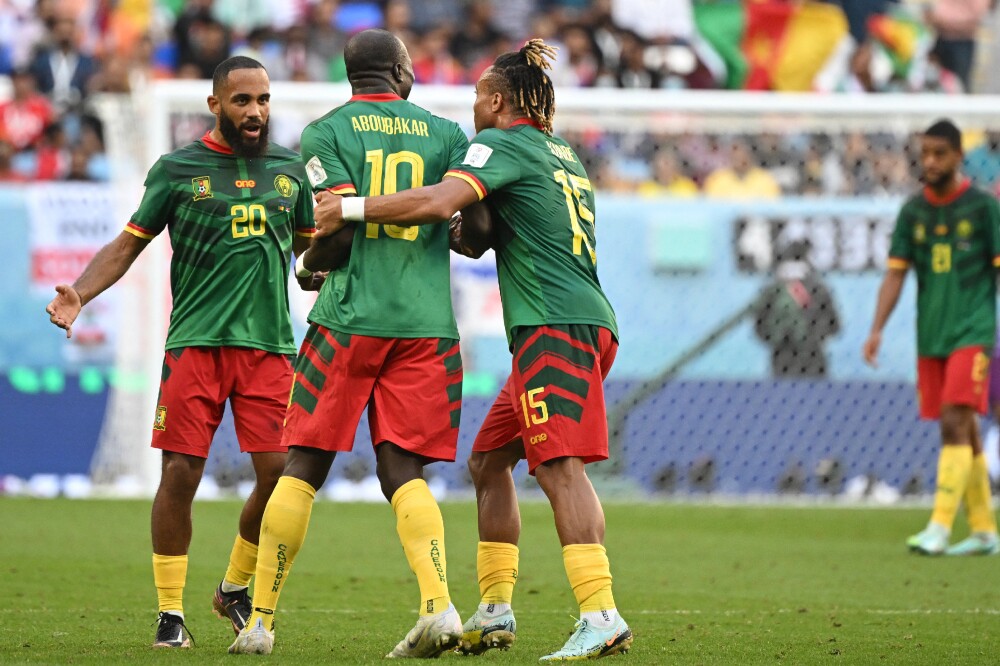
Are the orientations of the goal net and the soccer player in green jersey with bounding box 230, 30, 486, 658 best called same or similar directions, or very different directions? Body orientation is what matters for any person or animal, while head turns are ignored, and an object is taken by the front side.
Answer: very different directions

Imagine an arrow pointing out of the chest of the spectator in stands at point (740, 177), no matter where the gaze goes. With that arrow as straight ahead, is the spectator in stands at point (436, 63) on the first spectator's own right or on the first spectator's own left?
on the first spectator's own right

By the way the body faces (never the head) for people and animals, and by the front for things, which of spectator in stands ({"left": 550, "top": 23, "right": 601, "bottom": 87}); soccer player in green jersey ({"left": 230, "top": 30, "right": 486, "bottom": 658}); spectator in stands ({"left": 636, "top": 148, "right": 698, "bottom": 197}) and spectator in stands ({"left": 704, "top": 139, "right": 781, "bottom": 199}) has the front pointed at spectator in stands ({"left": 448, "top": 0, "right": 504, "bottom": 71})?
the soccer player in green jersey

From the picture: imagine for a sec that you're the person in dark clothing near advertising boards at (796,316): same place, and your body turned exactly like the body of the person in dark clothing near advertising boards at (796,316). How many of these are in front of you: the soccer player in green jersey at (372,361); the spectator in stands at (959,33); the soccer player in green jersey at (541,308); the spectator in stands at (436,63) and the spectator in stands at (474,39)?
2

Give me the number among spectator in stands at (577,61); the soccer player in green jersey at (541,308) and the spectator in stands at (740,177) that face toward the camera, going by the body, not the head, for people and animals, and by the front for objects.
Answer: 2

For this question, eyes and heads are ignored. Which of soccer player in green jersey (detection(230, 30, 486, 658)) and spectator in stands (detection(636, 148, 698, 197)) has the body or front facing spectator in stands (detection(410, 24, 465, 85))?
the soccer player in green jersey

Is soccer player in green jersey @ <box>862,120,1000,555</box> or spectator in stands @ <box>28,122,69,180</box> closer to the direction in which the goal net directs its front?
the soccer player in green jersey

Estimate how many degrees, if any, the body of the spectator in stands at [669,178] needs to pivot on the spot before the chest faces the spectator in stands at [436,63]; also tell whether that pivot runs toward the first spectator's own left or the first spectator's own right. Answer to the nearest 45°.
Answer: approximately 135° to the first spectator's own right

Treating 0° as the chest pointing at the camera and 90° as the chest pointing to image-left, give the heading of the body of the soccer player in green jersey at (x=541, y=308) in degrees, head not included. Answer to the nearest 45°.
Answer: approximately 135°

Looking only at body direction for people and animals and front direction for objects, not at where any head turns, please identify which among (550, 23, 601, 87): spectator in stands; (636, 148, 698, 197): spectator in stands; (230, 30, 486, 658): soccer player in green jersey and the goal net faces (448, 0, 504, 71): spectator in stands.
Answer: the soccer player in green jersey
